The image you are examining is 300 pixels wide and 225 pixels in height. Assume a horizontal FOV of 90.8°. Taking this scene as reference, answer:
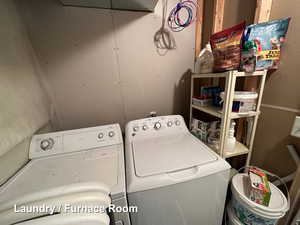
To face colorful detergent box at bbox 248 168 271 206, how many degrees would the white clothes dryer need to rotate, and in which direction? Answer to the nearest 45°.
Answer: approximately 45° to its left

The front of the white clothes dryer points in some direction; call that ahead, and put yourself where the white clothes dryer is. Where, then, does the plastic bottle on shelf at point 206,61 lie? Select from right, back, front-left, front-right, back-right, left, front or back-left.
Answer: left

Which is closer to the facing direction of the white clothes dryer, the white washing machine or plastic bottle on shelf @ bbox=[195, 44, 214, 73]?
the white washing machine

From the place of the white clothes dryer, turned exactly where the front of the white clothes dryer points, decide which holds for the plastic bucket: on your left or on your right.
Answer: on your left

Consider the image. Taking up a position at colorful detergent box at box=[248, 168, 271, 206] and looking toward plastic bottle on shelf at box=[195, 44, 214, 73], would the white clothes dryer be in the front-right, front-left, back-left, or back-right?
front-left

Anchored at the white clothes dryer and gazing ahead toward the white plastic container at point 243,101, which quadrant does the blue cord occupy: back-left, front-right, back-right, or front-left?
front-left

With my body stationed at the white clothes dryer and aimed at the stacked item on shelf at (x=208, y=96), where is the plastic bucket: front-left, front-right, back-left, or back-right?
front-right

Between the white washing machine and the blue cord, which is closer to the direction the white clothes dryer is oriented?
the white washing machine

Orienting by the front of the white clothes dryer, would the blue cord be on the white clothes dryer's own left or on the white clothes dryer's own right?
on the white clothes dryer's own left

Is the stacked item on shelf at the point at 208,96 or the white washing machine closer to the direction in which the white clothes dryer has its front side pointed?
the white washing machine

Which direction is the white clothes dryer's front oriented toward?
toward the camera
